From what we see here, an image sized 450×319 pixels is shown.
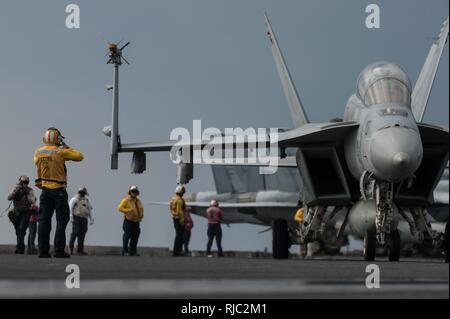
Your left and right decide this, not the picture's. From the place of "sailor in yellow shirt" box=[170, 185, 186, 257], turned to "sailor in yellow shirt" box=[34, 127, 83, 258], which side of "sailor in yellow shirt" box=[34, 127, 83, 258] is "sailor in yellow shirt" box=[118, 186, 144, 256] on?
right

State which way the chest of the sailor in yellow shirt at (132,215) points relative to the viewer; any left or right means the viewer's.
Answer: facing the viewer and to the right of the viewer

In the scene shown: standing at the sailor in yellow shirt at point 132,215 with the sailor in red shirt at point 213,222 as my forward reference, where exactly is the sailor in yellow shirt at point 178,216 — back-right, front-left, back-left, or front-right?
front-right

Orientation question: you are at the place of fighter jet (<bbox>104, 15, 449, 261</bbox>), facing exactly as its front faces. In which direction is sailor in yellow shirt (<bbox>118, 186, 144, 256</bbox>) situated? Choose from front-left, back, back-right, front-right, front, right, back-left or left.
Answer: back-right

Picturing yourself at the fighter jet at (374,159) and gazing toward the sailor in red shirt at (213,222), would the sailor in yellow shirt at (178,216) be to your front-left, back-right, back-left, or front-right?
front-left

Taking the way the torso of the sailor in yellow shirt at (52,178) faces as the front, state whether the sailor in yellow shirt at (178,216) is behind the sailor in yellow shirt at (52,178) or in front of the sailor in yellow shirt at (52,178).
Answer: in front

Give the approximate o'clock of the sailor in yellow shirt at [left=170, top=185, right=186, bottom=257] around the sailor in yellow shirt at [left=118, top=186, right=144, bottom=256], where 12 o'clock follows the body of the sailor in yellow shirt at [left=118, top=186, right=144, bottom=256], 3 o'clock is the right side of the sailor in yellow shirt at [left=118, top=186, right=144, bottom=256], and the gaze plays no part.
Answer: the sailor in yellow shirt at [left=170, top=185, right=186, bottom=257] is roughly at 9 o'clock from the sailor in yellow shirt at [left=118, top=186, right=144, bottom=256].

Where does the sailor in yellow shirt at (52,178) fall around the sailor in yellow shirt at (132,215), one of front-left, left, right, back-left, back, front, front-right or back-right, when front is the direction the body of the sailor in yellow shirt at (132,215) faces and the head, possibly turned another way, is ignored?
front-right

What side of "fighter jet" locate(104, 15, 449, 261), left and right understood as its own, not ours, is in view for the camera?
front

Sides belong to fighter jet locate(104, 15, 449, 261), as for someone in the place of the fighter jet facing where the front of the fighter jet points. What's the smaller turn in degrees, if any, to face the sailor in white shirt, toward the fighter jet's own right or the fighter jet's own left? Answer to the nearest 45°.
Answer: approximately 135° to the fighter jet's own right

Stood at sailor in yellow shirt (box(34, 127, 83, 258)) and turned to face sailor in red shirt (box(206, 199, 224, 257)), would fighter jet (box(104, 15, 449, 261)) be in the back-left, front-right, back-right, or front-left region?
front-right

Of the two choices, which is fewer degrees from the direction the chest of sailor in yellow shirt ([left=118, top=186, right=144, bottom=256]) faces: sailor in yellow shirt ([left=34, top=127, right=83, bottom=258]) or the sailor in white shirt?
the sailor in yellow shirt

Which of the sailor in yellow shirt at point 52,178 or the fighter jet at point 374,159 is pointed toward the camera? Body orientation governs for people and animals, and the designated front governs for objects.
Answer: the fighter jet

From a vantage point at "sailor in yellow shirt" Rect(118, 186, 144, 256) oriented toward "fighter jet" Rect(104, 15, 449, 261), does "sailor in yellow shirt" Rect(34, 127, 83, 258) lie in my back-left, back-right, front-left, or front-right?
front-right

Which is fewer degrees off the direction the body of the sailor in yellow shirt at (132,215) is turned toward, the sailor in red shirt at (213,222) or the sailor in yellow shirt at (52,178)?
the sailor in yellow shirt

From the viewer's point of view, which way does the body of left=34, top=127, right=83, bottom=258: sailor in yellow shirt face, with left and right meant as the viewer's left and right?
facing away from the viewer and to the right of the viewer
